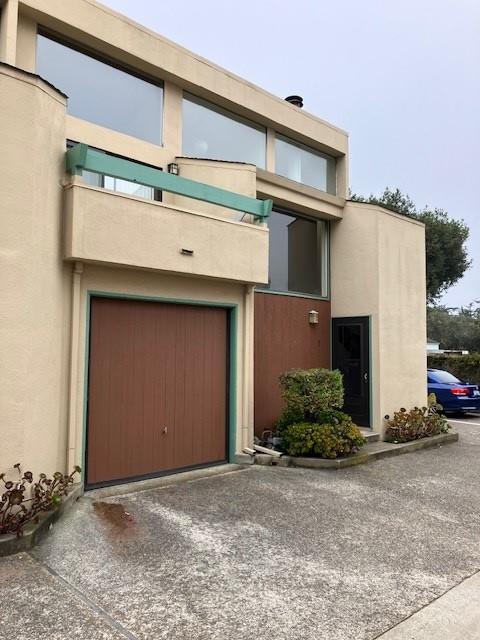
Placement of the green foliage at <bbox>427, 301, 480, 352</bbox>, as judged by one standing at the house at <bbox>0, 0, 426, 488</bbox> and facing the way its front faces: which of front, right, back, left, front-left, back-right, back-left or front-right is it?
left

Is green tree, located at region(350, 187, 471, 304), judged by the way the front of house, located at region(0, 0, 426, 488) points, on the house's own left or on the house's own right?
on the house's own left

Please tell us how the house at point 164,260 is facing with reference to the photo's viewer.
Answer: facing the viewer and to the right of the viewer

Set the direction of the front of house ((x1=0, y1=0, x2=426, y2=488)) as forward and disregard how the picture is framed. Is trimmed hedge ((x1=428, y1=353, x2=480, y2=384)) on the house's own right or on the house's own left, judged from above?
on the house's own left

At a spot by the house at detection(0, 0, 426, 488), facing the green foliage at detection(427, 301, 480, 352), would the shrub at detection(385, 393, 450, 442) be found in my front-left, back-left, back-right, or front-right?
front-right

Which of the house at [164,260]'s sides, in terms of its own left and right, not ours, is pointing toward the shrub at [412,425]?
left
